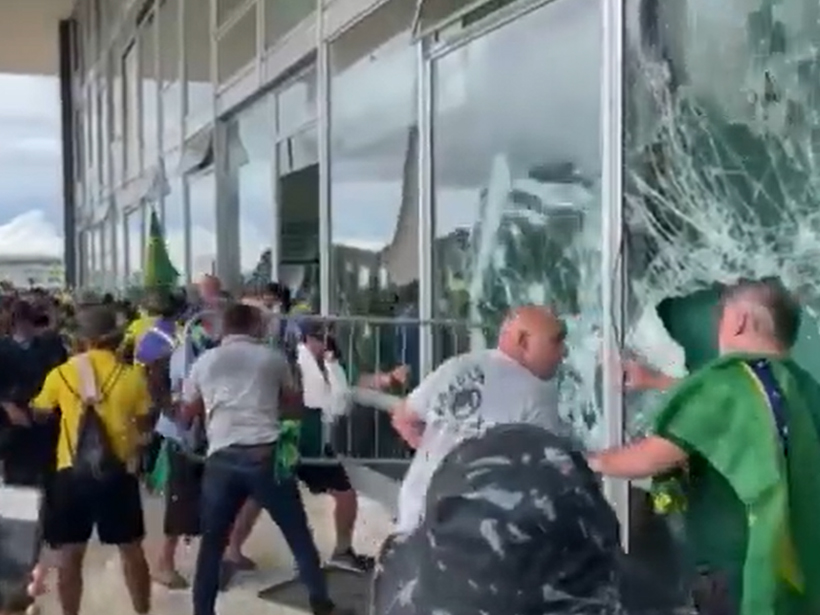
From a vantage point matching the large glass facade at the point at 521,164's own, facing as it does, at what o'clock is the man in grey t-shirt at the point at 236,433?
The man in grey t-shirt is roughly at 1 o'clock from the large glass facade.

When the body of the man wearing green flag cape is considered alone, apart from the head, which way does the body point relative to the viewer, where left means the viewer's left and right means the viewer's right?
facing away from the viewer and to the left of the viewer

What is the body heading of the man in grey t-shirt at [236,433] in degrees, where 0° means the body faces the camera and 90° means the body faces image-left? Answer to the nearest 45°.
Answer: approximately 180°

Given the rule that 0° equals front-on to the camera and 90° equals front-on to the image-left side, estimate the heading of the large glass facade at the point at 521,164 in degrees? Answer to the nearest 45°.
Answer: approximately 45°

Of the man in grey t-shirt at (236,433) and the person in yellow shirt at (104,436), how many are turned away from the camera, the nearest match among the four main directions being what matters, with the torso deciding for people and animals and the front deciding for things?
2

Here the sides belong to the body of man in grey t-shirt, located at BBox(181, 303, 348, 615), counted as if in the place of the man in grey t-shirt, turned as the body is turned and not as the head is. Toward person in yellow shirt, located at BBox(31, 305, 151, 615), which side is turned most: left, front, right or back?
left

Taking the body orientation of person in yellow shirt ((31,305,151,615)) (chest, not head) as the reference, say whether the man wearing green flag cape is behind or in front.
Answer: behind

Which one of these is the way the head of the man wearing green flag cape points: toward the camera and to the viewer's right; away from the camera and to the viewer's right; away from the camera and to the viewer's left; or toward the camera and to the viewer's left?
away from the camera and to the viewer's left

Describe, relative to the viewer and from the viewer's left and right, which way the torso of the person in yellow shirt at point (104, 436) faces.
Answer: facing away from the viewer

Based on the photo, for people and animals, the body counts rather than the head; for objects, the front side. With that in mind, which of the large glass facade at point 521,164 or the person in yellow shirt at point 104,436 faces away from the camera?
the person in yellow shirt
